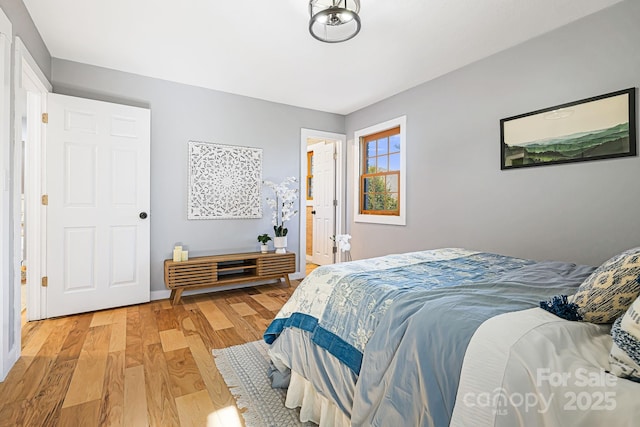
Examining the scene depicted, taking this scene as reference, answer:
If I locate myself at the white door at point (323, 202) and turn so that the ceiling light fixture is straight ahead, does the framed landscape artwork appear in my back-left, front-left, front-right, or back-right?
front-left

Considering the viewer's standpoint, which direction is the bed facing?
facing away from the viewer and to the left of the viewer

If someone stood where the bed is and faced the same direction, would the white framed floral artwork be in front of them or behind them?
in front

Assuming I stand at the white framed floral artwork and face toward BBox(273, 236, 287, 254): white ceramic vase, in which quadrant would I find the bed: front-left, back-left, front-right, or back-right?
front-right

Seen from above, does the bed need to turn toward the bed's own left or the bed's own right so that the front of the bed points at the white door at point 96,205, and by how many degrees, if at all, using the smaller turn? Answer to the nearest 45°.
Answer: approximately 45° to the bed's own left

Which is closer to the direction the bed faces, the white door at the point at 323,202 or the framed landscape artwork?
the white door

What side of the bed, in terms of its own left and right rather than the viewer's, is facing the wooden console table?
front
